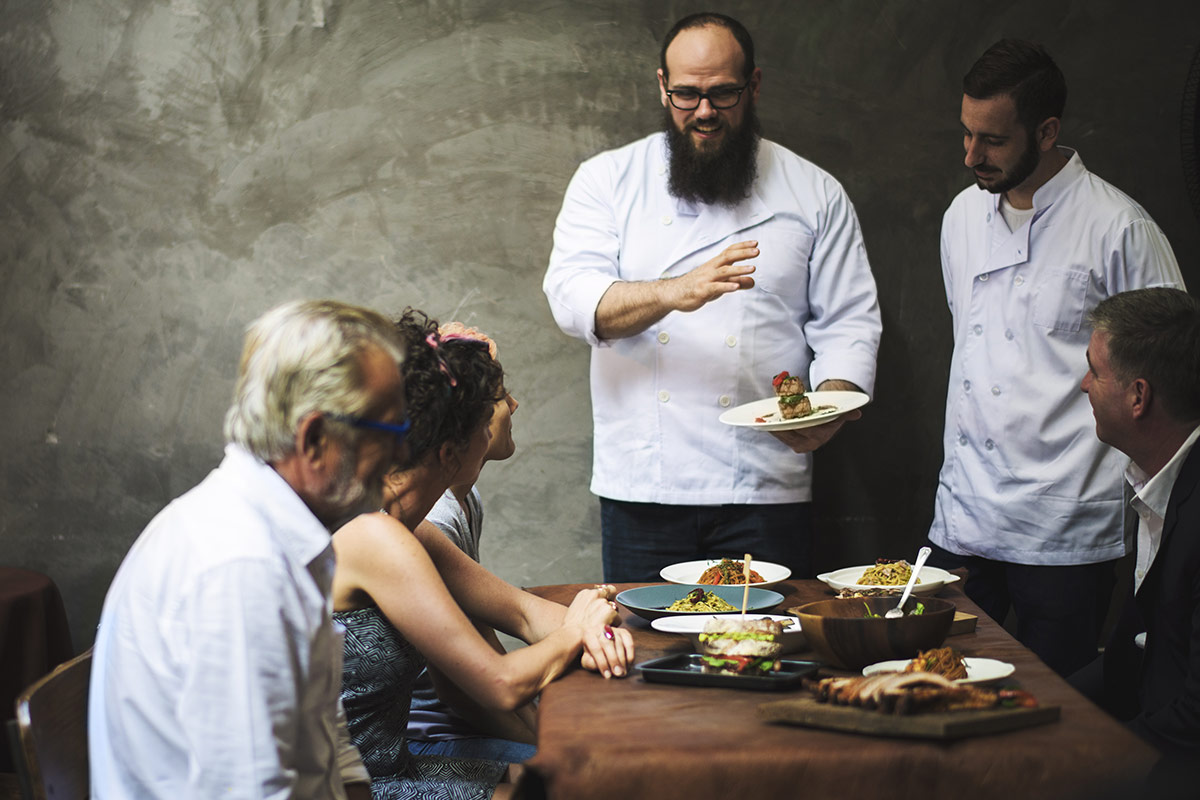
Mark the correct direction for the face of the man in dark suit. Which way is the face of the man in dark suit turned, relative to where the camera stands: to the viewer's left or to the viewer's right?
to the viewer's left

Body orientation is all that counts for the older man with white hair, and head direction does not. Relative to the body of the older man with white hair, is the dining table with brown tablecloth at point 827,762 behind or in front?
in front

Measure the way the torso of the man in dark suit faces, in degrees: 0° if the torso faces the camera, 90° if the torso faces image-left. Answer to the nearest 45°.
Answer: approximately 90°

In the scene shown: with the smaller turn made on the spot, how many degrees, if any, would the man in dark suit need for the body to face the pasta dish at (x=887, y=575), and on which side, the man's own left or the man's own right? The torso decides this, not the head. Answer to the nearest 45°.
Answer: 0° — they already face it

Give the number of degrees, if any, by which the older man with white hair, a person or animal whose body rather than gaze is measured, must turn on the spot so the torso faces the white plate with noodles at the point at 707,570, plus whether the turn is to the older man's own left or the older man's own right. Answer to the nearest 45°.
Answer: approximately 45° to the older man's own left

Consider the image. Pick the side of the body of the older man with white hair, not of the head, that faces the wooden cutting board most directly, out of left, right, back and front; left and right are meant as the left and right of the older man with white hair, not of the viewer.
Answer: front

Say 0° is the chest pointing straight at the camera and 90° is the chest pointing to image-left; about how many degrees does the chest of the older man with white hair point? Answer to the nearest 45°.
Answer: approximately 270°

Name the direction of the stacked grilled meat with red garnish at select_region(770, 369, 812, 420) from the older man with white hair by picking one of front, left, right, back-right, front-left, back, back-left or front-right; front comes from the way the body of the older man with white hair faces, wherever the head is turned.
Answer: front-left

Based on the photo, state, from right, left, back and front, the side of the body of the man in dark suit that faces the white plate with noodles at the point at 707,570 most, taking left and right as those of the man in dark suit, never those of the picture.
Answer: front

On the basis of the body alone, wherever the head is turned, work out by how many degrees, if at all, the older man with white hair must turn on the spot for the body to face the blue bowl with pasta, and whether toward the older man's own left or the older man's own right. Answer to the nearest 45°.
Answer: approximately 45° to the older man's own left
